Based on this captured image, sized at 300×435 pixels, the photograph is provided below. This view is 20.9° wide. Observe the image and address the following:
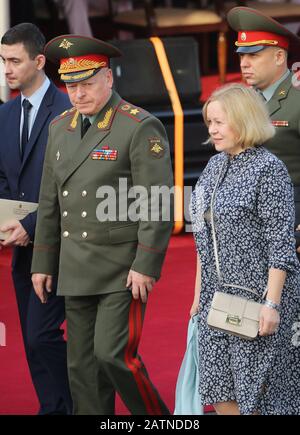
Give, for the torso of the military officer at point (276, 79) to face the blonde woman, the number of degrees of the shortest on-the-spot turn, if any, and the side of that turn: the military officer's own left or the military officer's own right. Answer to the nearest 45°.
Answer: approximately 45° to the military officer's own left

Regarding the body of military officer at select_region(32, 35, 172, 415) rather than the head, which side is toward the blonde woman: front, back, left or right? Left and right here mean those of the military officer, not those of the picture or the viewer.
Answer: left

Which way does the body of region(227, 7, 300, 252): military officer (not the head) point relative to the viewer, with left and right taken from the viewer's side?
facing the viewer and to the left of the viewer

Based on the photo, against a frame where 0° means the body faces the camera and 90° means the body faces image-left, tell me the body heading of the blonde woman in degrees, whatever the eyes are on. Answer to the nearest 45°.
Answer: approximately 45°

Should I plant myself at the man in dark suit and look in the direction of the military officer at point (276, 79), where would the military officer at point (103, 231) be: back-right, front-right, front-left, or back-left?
front-right

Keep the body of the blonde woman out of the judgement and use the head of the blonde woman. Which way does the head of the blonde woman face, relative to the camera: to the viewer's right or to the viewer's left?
to the viewer's left

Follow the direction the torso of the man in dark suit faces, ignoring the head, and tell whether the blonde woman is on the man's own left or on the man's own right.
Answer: on the man's own left

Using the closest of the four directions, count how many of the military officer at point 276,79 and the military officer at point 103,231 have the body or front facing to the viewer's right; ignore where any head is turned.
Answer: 0

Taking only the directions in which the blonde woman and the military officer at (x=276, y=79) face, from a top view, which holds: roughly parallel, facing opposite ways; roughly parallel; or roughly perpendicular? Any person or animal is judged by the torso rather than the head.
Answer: roughly parallel

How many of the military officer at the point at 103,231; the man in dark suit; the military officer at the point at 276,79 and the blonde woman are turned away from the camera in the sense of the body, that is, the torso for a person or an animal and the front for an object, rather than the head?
0

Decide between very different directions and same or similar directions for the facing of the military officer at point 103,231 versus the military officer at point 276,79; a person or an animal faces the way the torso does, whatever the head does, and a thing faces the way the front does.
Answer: same or similar directions

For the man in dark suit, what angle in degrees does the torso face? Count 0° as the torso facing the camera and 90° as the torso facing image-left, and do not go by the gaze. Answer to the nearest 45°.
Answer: approximately 45°

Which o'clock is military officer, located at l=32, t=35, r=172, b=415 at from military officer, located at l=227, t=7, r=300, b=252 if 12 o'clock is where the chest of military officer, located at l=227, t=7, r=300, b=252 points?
military officer, located at l=32, t=35, r=172, b=415 is roughly at 12 o'clock from military officer, located at l=227, t=7, r=300, b=252.
